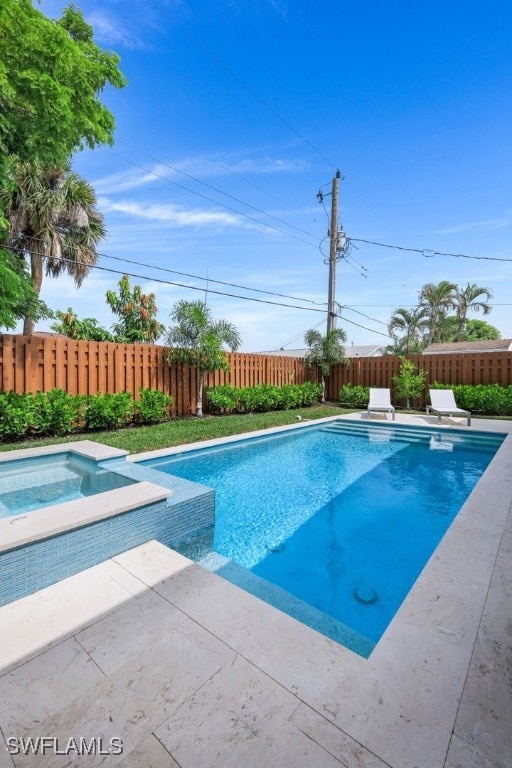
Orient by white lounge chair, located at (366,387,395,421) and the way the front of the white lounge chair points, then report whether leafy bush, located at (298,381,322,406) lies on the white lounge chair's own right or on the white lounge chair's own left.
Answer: on the white lounge chair's own right

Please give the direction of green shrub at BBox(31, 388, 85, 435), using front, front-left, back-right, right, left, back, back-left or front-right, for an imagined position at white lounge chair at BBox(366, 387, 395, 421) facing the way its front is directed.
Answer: front-right

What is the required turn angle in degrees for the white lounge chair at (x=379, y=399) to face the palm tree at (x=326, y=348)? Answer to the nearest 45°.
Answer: approximately 135° to its right

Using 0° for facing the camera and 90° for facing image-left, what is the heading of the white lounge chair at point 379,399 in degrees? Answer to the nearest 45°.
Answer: approximately 0°

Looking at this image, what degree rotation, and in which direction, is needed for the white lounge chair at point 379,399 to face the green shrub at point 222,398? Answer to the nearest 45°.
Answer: approximately 45° to its right
